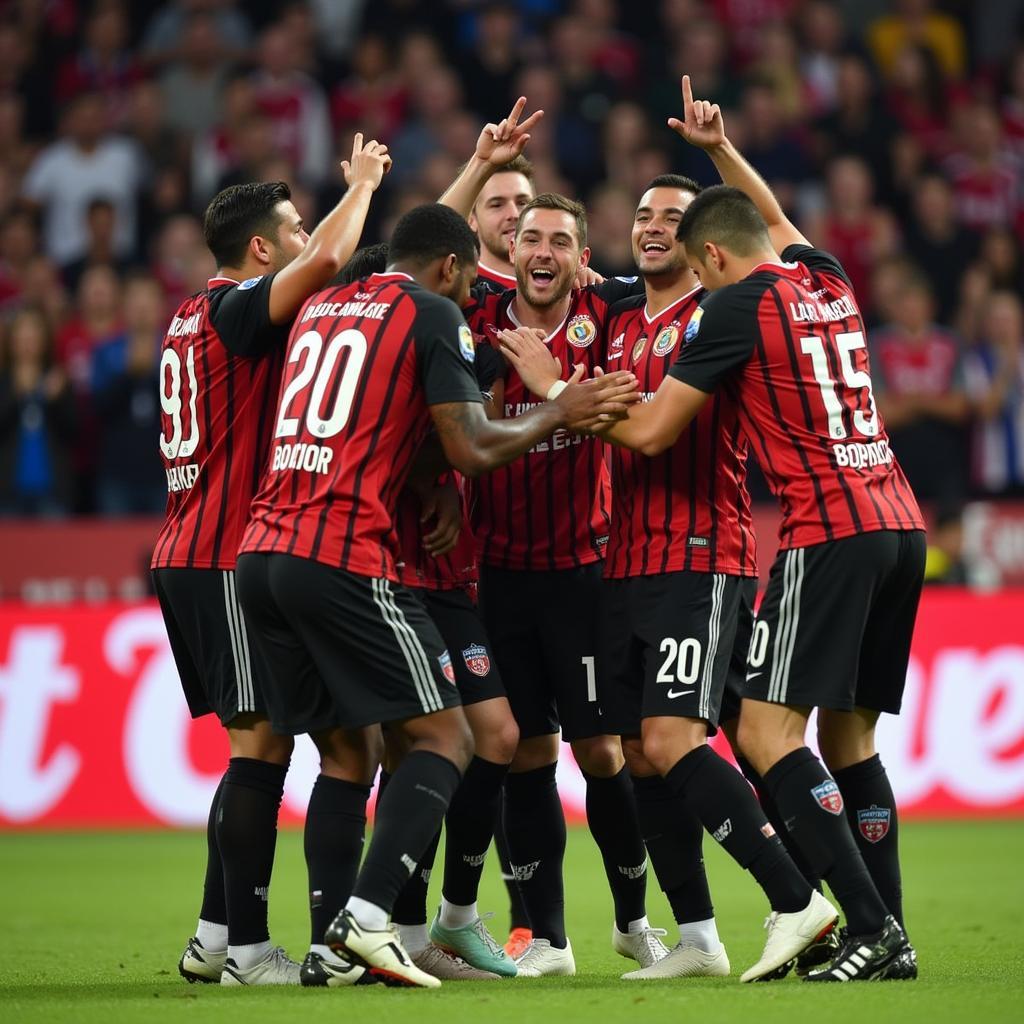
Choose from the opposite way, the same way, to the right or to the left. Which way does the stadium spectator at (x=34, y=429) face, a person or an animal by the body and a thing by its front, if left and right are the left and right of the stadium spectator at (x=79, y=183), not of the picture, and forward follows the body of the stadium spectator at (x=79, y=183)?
the same way

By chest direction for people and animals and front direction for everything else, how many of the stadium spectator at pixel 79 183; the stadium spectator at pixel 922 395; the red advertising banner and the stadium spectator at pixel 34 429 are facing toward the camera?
4

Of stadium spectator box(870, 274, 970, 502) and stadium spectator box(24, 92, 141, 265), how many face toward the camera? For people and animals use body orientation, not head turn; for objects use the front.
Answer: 2

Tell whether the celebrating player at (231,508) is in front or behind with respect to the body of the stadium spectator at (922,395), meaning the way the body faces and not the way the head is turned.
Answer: in front

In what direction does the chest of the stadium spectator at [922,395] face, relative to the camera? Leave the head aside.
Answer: toward the camera

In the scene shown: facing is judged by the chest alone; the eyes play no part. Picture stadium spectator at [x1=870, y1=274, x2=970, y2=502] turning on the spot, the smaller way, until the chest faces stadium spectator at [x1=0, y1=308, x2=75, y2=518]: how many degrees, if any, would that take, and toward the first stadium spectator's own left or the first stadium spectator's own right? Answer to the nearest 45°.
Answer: approximately 90° to the first stadium spectator's own right

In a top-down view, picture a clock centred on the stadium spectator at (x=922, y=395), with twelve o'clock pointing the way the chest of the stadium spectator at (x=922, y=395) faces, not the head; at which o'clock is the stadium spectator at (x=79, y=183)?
the stadium spectator at (x=79, y=183) is roughly at 3 o'clock from the stadium spectator at (x=922, y=395).

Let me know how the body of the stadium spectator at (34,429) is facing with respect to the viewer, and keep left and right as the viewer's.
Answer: facing the viewer

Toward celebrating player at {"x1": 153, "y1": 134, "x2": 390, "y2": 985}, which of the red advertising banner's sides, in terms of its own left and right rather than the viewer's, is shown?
front

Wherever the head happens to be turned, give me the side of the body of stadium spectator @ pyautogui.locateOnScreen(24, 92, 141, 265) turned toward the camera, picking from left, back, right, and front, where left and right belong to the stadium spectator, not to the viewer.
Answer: front

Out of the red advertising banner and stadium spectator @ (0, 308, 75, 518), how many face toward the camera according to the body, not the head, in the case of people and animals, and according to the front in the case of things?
2

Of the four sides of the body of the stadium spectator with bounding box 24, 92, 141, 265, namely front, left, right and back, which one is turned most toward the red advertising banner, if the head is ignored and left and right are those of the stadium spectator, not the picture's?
front

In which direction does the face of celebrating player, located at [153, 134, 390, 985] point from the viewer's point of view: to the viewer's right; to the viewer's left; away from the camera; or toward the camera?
to the viewer's right

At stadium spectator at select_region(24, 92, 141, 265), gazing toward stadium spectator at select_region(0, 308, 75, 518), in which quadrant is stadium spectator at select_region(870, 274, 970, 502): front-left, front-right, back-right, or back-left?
front-left

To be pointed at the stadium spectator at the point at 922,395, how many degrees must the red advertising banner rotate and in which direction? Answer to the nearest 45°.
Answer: approximately 135° to its left

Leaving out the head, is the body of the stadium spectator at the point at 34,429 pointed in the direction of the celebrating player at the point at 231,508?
yes
